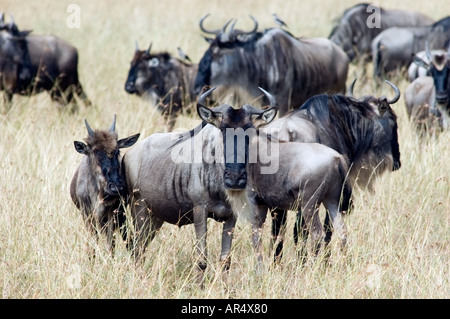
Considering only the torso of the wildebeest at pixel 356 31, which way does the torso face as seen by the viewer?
to the viewer's left

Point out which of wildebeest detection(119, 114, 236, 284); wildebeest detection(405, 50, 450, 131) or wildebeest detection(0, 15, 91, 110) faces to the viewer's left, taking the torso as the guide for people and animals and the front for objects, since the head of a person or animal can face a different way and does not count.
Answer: wildebeest detection(0, 15, 91, 110)

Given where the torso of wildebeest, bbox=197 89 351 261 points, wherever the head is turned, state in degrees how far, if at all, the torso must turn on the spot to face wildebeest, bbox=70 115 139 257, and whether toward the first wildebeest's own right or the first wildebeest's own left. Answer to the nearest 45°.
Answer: approximately 45° to the first wildebeest's own right

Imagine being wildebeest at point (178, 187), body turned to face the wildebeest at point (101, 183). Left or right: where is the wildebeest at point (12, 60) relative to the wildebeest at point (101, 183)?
right

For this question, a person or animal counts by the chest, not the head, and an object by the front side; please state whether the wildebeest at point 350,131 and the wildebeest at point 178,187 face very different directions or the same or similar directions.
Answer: same or similar directions

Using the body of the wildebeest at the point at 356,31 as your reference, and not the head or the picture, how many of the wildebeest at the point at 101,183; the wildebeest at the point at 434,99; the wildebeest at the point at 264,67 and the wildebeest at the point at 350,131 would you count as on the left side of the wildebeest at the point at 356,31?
4

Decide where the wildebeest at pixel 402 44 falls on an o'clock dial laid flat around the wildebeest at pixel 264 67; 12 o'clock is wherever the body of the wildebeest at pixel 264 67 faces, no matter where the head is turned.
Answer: the wildebeest at pixel 402 44 is roughly at 6 o'clock from the wildebeest at pixel 264 67.

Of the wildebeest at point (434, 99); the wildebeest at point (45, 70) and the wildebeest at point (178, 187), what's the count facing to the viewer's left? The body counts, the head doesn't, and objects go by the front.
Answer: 1

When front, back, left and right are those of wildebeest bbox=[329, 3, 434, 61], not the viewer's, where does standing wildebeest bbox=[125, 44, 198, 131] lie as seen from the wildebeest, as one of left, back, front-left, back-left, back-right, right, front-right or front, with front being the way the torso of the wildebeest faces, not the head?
front-left

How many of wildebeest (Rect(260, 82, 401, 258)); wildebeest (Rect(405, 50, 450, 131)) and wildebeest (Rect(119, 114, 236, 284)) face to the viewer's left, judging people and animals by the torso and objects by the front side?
0

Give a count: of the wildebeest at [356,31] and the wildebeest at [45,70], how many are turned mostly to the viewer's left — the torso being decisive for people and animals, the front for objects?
2

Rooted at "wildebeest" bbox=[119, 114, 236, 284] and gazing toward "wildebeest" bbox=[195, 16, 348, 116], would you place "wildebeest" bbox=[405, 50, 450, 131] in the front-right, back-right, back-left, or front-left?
front-right

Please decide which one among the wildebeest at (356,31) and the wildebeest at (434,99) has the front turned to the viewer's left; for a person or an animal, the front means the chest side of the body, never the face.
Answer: the wildebeest at (356,31)

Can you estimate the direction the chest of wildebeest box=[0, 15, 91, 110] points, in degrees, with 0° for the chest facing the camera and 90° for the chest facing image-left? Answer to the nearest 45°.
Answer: approximately 90°

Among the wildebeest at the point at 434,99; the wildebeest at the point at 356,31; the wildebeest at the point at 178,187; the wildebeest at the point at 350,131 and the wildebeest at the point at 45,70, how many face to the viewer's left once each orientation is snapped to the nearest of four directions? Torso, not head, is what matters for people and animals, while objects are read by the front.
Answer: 2

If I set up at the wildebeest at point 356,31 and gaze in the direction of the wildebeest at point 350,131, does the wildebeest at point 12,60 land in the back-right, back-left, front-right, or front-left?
front-right
